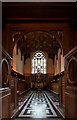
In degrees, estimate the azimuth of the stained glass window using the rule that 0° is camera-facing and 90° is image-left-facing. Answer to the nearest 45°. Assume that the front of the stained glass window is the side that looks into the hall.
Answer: approximately 0°
